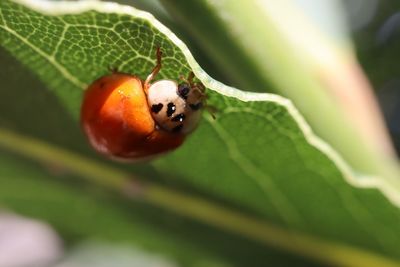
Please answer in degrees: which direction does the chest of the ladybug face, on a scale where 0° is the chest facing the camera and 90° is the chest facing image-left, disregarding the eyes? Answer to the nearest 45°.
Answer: approximately 270°
